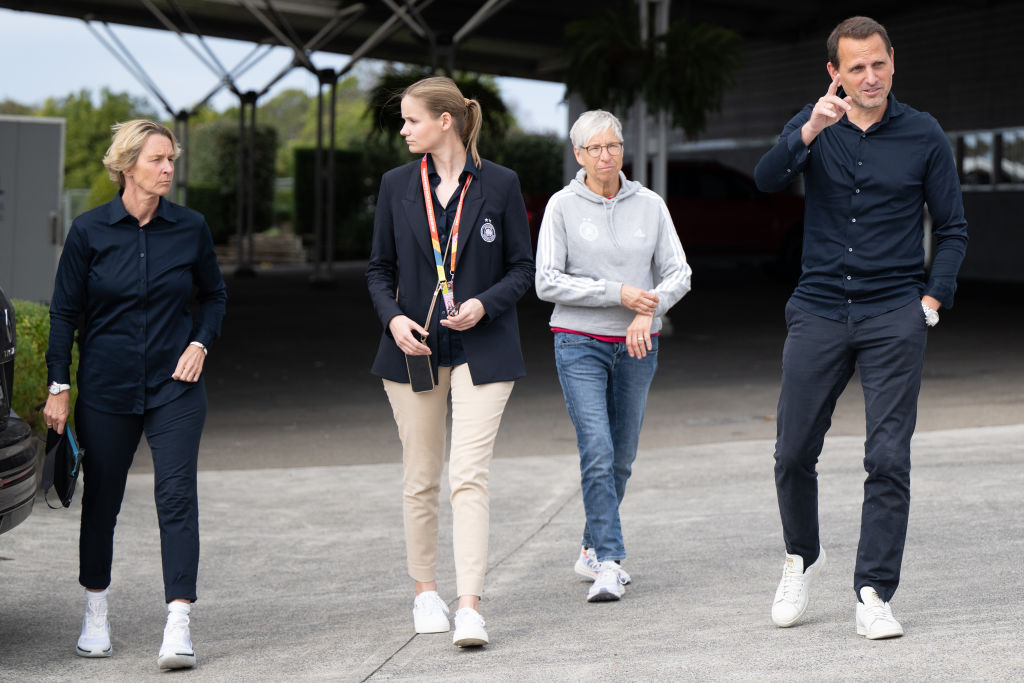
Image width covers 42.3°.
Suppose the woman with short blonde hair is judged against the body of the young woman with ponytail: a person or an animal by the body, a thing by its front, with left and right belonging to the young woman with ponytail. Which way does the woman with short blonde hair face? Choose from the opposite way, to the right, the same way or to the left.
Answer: the same way

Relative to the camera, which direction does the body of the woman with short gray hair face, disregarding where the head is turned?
toward the camera

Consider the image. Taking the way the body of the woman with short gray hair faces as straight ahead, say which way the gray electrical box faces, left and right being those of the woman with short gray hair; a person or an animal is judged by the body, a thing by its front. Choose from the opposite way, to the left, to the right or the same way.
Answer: the same way

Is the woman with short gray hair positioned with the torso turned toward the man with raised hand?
no

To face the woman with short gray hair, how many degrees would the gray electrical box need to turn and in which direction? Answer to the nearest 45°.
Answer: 0° — it already faces them

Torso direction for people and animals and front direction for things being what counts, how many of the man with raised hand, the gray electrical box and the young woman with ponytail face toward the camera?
3

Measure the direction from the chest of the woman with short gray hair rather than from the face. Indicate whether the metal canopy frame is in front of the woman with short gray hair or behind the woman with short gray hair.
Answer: behind

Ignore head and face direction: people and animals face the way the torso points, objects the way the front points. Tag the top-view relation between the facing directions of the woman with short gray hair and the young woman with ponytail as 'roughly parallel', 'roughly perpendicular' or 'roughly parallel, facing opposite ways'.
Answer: roughly parallel

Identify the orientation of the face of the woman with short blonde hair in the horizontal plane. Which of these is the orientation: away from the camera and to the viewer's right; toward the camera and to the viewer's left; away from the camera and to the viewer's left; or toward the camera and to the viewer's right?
toward the camera and to the viewer's right

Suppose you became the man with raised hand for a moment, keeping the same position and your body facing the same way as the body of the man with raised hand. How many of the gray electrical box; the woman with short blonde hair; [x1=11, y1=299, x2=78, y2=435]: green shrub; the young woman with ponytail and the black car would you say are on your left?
0

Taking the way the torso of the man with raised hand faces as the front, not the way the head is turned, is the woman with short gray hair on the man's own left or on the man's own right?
on the man's own right

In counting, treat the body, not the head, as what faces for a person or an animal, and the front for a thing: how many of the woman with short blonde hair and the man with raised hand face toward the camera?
2

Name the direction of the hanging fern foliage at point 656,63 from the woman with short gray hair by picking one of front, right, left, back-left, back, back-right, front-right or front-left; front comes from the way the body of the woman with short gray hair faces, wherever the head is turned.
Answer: back

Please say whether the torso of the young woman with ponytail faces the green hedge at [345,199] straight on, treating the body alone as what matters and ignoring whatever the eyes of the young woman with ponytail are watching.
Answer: no

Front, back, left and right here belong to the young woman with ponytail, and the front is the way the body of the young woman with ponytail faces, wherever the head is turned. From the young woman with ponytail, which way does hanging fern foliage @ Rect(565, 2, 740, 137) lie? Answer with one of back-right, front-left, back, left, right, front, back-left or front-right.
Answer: back

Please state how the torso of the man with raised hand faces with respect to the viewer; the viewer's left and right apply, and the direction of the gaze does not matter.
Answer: facing the viewer

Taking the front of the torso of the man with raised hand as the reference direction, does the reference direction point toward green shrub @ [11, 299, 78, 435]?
no

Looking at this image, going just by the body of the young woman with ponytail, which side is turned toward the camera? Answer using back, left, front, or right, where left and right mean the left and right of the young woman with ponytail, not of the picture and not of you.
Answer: front
